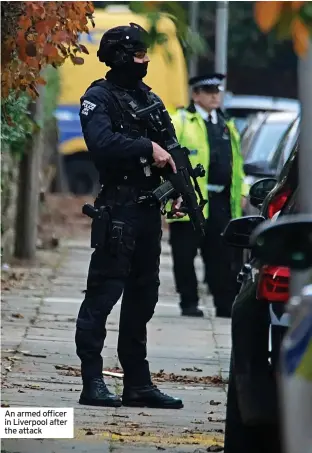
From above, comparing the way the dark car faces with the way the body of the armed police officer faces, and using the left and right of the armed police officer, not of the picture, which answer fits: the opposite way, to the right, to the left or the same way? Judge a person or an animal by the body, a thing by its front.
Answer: to the left

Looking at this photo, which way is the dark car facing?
away from the camera

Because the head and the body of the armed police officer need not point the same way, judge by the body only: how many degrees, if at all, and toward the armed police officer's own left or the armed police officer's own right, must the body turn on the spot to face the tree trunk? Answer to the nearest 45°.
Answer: approximately 90° to the armed police officer's own left

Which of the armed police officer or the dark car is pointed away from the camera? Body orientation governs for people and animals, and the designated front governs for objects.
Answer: the dark car

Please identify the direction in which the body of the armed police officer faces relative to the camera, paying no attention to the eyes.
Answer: to the viewer's right

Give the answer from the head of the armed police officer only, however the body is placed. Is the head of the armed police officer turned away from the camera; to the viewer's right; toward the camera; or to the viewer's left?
to the viewer's right

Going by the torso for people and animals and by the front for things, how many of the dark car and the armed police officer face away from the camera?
1
